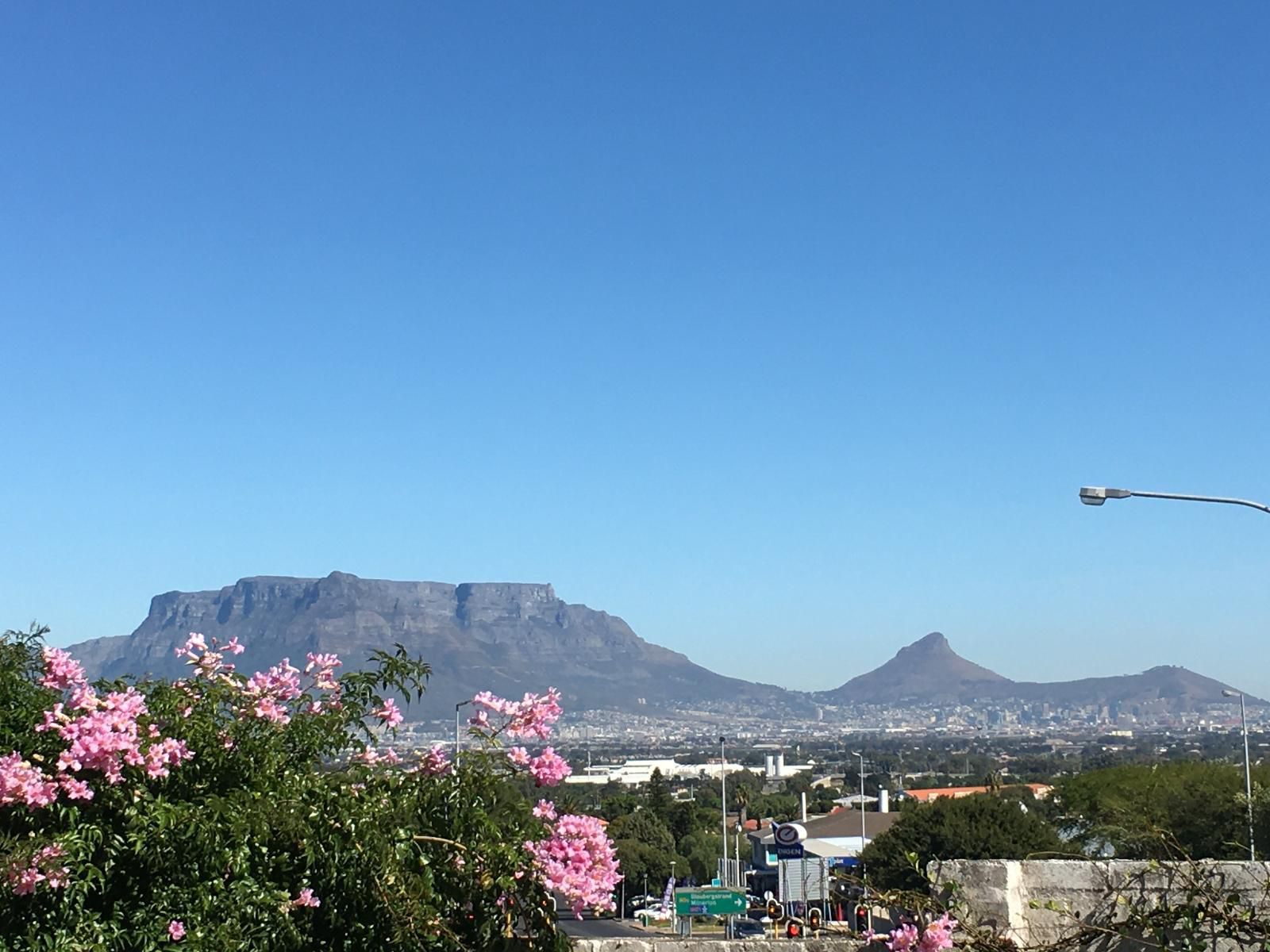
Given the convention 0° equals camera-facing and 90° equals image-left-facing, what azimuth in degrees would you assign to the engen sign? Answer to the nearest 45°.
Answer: approximately 45°

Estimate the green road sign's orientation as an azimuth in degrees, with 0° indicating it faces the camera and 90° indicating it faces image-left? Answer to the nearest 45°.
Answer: approximately 0°

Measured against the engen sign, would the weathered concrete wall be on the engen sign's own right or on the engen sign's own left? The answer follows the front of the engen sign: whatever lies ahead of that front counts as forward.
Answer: on the engen sign's own left

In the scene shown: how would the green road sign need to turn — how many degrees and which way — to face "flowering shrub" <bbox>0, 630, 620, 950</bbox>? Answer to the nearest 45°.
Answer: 0° — it already faces it
